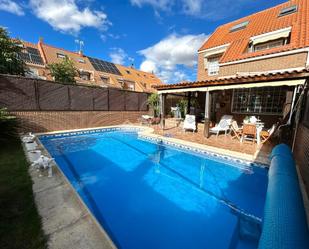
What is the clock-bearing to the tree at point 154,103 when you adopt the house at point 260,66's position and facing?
The tree is roughly at 2 o'clock from the house.

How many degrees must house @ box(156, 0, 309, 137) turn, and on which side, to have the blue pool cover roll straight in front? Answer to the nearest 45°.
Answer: approximately 45° to its left

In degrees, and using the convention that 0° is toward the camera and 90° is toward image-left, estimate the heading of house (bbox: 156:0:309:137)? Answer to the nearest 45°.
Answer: approximately 45°

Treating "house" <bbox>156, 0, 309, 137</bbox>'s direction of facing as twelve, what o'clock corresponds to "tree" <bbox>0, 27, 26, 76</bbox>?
The tree is roughly at 1 o'clock from the house.

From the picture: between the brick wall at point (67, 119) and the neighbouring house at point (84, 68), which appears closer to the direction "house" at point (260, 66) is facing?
the brick wall

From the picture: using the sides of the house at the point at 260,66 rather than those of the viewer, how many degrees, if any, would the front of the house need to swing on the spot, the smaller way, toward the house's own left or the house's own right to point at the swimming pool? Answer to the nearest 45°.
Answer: approximately 45° to the house's own left
